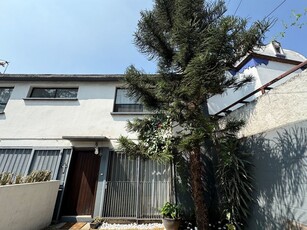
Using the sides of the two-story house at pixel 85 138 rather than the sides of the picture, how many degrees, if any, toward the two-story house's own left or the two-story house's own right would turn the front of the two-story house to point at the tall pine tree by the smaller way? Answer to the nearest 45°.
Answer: approximately 45° to the two-story house's own left

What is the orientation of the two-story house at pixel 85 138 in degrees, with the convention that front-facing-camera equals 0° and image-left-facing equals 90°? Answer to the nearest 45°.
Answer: approximately 0°

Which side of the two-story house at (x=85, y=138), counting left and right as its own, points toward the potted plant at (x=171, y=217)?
front
